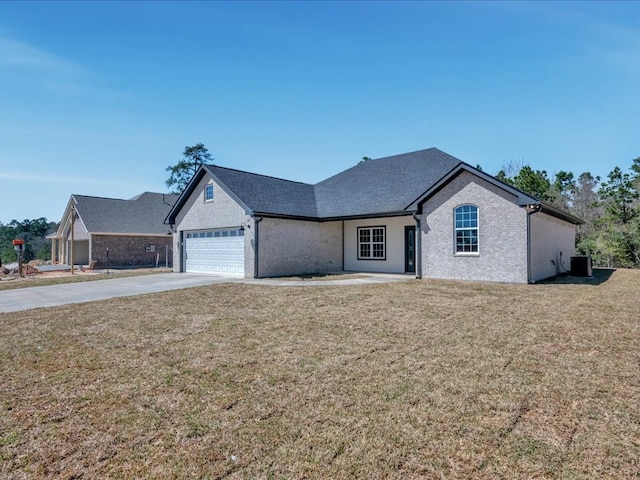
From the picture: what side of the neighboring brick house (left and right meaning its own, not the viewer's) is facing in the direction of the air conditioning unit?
left

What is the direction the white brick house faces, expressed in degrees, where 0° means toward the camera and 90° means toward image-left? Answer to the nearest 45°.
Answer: approximately 45°

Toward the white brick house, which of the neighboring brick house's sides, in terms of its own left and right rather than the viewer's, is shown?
left

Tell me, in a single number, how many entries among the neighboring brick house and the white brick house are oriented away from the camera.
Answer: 0

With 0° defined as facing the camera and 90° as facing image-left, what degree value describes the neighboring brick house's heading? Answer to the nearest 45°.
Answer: approximately 45°

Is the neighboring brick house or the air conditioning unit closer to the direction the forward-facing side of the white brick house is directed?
the neighboring brick house

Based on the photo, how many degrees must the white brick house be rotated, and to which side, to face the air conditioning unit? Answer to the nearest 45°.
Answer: approximately 135° to its left

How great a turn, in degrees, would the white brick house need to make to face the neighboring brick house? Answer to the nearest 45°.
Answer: approximately 90° to its right
